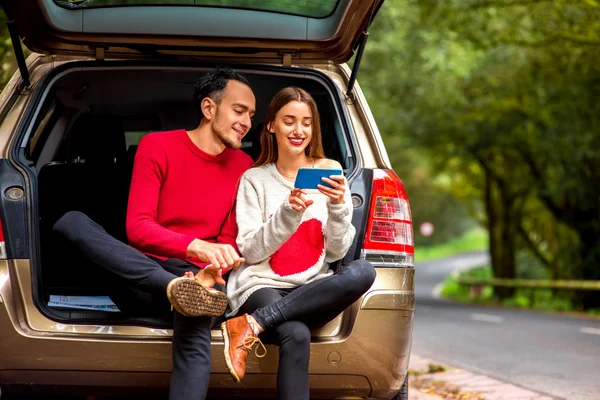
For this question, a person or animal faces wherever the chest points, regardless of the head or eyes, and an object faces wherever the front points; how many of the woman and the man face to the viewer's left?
0

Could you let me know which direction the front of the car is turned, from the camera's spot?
facing away from the viewer

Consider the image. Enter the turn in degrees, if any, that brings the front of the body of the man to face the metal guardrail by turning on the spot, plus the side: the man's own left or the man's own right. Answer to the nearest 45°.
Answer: approximately 90° to the man's own left

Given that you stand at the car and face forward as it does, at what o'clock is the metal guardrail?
The metal guardrail is roughly at 1 o'clock from the car.

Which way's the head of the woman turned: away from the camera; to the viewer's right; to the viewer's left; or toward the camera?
toward the camera

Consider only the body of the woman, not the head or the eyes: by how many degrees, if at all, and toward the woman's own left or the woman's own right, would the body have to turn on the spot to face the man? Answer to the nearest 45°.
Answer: approximately 90° to the woman's own right

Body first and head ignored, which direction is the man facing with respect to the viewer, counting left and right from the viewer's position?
facing the viewer and to the right of the viewer

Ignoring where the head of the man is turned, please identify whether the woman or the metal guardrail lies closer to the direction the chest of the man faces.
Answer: the woman

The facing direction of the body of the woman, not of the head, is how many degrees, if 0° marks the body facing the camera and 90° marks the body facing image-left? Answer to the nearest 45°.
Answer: approximately 0°

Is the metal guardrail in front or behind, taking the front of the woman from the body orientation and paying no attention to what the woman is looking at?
behind
